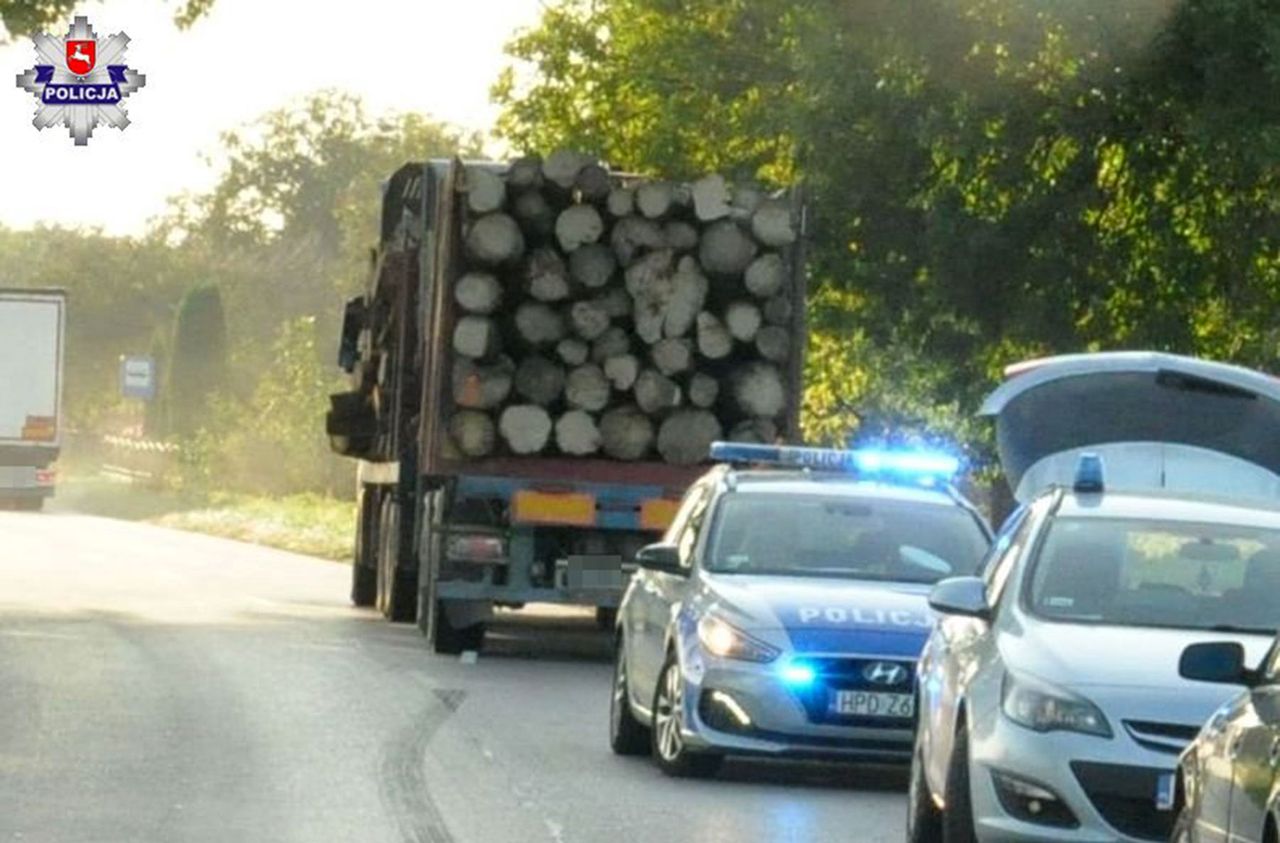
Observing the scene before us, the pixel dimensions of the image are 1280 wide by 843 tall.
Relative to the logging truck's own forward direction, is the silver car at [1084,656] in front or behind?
behind

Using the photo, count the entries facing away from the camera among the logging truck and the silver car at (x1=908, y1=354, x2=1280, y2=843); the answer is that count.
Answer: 1

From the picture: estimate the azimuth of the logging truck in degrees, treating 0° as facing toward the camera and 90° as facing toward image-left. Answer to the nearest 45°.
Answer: approximately 180°

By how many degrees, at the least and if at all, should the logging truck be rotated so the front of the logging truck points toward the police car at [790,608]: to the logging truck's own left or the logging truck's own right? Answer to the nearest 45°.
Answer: approximately 180°

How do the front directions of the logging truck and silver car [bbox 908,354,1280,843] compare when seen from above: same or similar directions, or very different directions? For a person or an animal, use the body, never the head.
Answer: very different directions
